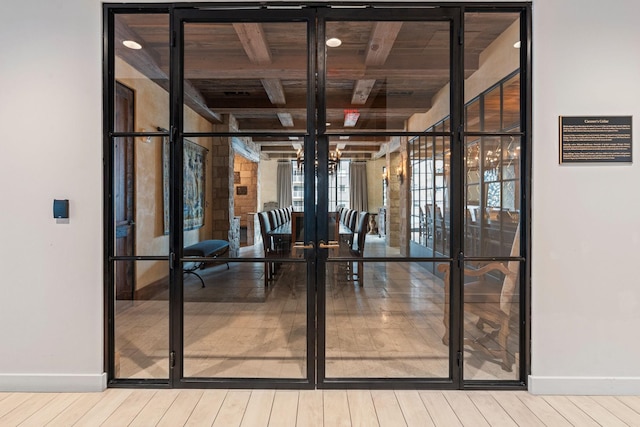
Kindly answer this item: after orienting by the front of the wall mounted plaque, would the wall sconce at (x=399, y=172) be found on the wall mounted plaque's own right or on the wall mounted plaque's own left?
on the wall mounted plaque's own right

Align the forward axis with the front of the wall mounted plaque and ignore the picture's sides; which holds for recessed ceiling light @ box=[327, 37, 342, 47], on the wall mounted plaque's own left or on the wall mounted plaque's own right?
on the wall mounted plaque's own right

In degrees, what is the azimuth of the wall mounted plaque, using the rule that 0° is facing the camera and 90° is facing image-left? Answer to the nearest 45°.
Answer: approximately 0°

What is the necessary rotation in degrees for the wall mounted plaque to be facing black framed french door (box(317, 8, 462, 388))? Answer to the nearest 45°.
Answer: approximately 90° to its right

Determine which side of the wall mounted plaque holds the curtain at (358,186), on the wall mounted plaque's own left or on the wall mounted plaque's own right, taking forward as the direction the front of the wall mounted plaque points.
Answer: on the wall mounted plaque's own right

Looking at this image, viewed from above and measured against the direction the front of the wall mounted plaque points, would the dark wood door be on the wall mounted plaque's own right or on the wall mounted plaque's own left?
on the wall mounted plaque's own right

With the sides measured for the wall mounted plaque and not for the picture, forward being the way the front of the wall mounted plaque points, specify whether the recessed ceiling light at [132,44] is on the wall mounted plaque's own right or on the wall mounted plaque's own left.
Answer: on the wall mounted plaque's own right
